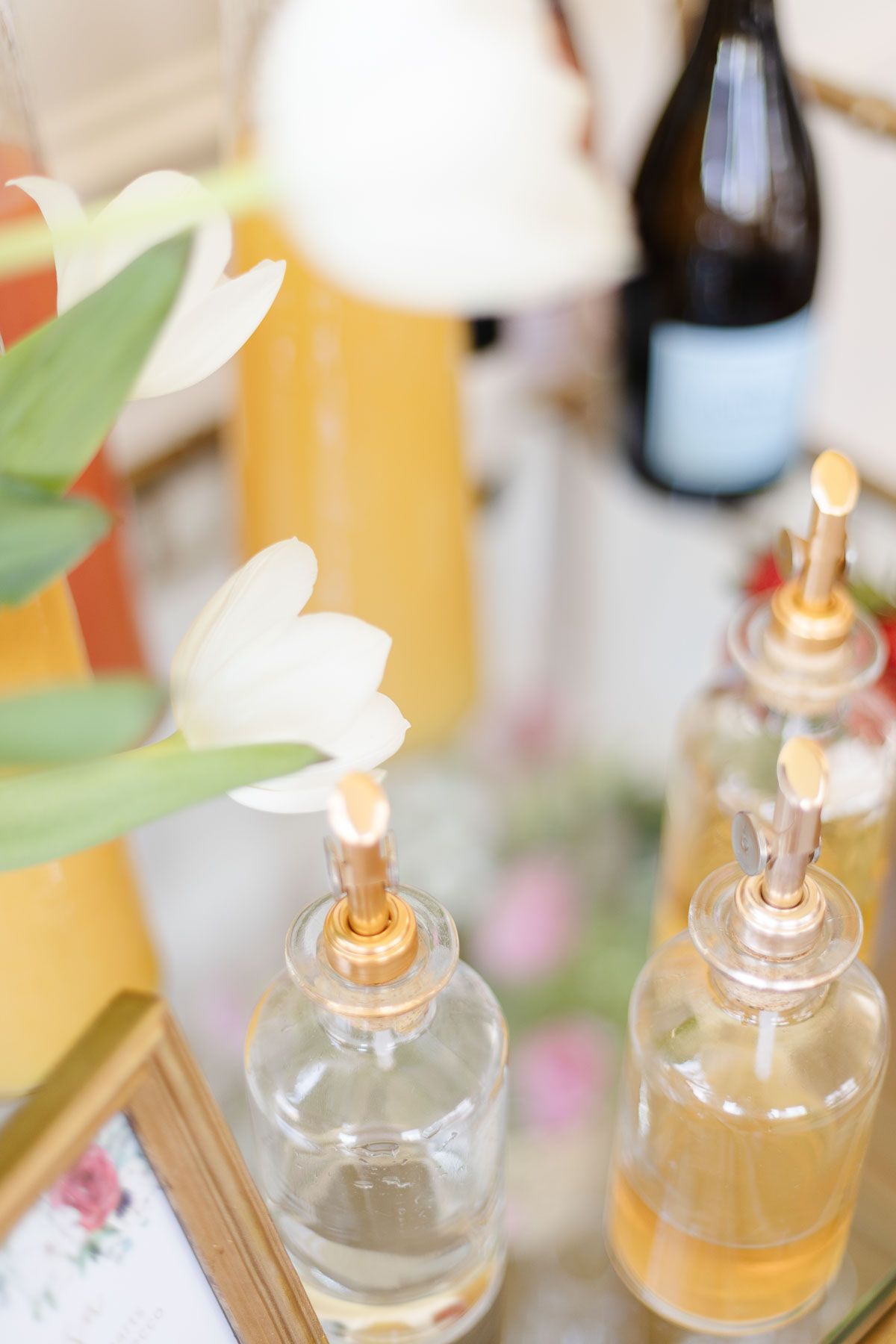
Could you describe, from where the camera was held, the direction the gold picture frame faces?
facing the viewer and to the right of the viewer
